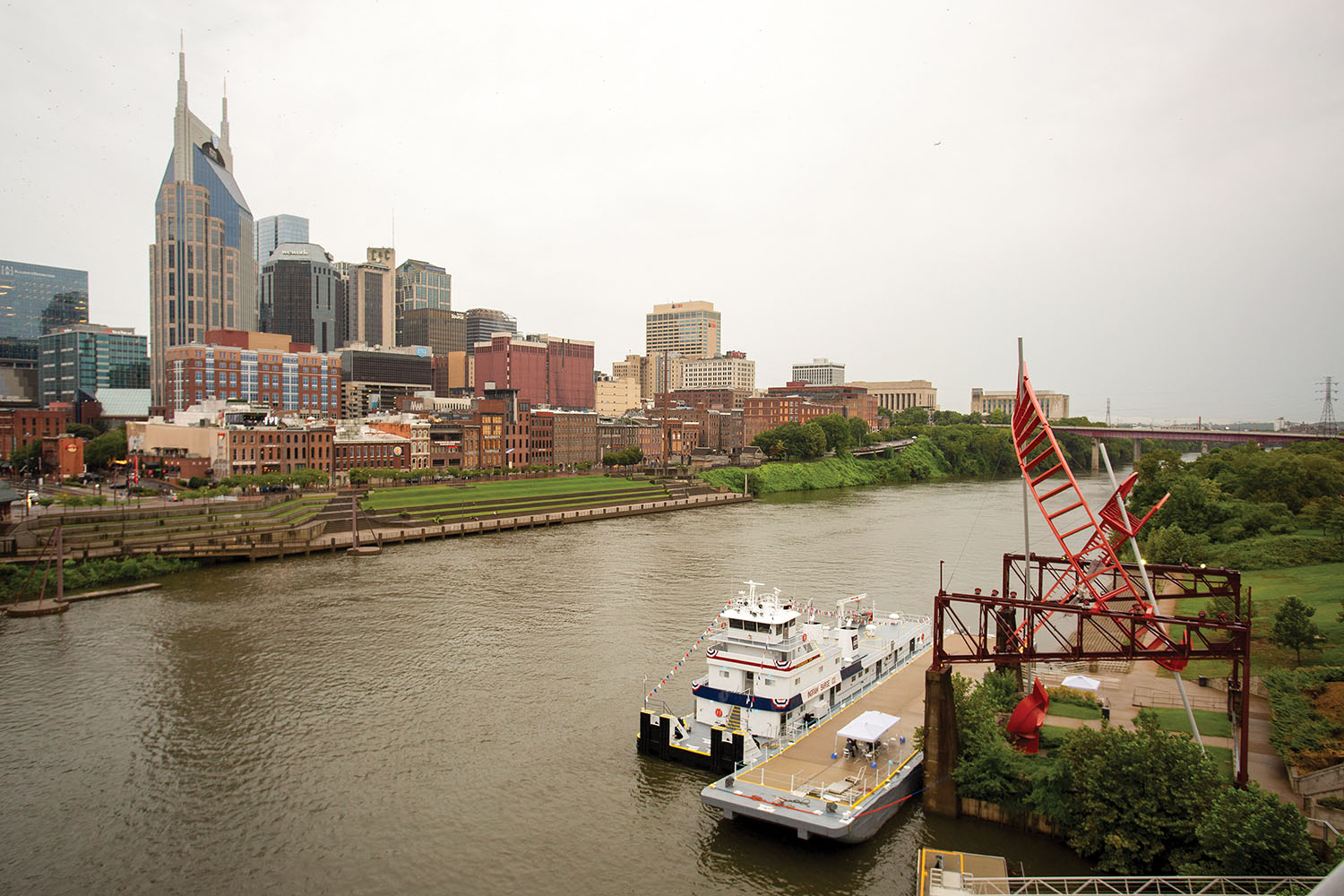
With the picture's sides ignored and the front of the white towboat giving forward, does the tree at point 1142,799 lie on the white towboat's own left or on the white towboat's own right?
on the white towboat's own left

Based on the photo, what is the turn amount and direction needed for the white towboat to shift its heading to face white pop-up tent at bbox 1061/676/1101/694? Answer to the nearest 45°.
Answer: approximately 135° to its left

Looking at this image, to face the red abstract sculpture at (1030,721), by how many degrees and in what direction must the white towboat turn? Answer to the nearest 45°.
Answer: approximately 135° to its left

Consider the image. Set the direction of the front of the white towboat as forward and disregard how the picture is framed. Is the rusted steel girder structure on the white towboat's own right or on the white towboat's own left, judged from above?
on the white towboat's own left

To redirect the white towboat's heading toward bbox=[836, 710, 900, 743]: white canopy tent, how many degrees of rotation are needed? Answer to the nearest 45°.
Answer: approximately 90° to its left

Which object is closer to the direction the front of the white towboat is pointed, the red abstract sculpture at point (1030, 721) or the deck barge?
the deck barge

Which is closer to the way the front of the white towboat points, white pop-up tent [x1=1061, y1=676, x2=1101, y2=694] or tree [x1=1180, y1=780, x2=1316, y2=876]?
the tree

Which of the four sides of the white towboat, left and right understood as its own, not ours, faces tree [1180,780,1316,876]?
left

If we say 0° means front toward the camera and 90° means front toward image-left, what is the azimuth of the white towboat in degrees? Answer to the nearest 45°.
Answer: approximately 45°

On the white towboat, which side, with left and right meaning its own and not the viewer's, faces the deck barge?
left

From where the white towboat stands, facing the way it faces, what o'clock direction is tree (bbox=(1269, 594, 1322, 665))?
The tree is roughly at 7 o'clock from the white towboat.
